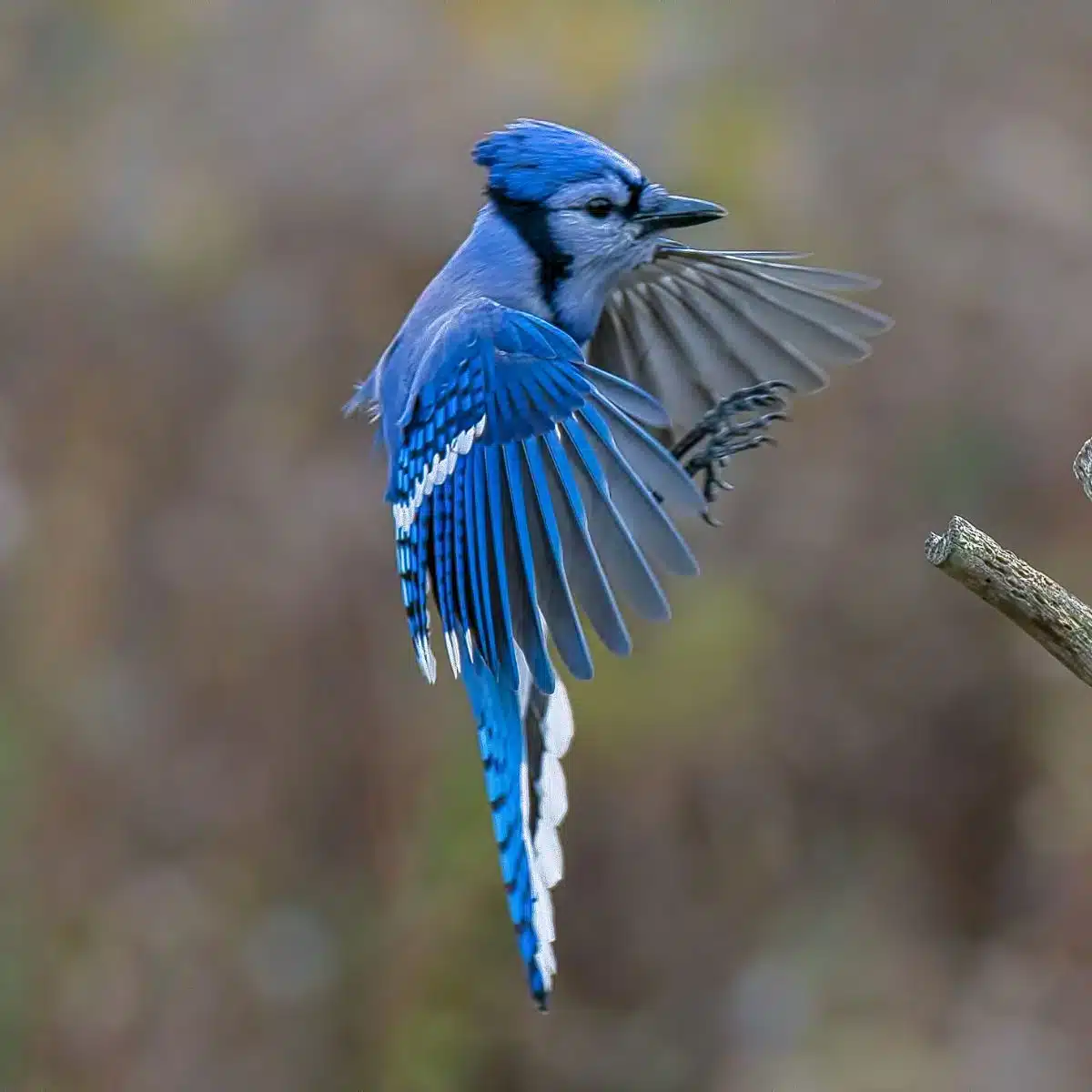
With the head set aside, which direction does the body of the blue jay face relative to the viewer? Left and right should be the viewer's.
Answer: facing to the right of the viewer

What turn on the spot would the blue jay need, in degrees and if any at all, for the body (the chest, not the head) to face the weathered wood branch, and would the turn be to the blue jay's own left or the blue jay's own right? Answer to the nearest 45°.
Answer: approximately 45° to the blue jay's own right
